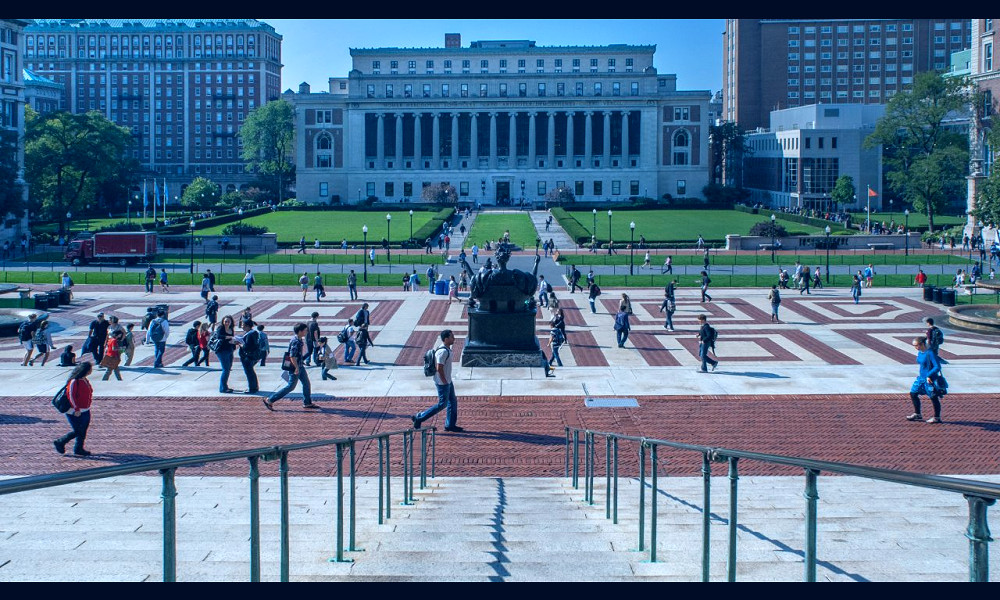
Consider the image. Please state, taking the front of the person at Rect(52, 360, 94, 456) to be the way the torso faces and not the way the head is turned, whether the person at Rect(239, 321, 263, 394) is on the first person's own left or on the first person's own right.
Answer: on the first person's own left

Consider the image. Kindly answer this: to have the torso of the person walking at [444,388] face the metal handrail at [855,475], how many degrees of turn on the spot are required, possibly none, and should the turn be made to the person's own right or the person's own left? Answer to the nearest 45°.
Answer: approximately 90° to the person's own right
